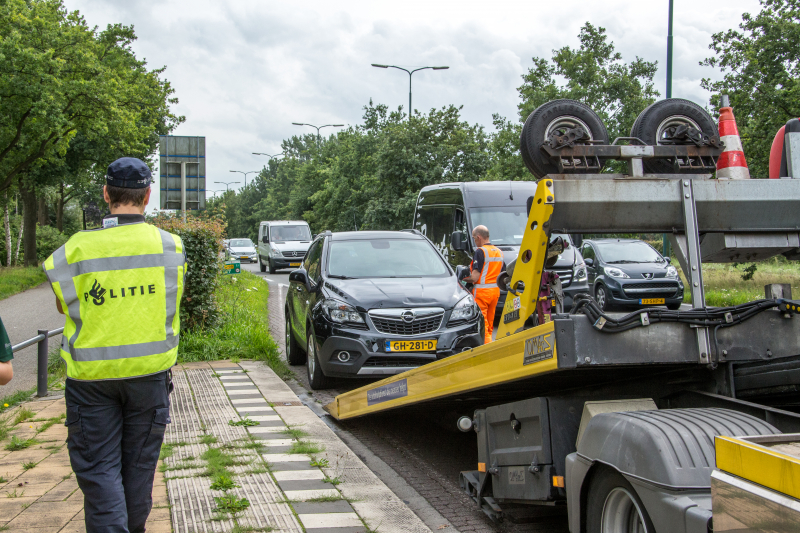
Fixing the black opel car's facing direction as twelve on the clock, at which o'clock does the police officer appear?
The police officer is roughly at 2 o'clock from the black opel car.

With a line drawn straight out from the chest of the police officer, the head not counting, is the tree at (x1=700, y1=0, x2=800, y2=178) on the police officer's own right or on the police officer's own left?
on the police officer's own right

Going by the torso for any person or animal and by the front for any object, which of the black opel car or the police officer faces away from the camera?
the police officer

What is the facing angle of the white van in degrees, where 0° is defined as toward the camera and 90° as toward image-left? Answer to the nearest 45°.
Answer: approximately 315°

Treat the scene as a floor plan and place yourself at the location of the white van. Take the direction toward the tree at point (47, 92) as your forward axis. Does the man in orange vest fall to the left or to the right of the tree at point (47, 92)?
left

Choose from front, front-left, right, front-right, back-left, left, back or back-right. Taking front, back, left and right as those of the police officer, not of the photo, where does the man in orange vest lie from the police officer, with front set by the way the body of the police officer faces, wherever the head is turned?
front-right

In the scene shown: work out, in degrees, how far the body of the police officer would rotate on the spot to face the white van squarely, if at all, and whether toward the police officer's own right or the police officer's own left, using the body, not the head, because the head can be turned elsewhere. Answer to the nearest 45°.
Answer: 0° — they already face it

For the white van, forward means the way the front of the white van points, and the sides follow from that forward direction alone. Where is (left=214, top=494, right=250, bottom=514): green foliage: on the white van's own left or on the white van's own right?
on the white van's own right

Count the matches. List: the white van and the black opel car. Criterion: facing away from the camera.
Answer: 0

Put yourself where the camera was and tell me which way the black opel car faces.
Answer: facing the viewer and to the right of the viewer

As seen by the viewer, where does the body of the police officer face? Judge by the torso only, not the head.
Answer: away from the camera

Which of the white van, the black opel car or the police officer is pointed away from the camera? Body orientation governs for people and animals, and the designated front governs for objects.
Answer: the police officer

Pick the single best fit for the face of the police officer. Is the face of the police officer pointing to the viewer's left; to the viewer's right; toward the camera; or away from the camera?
away from the camera
